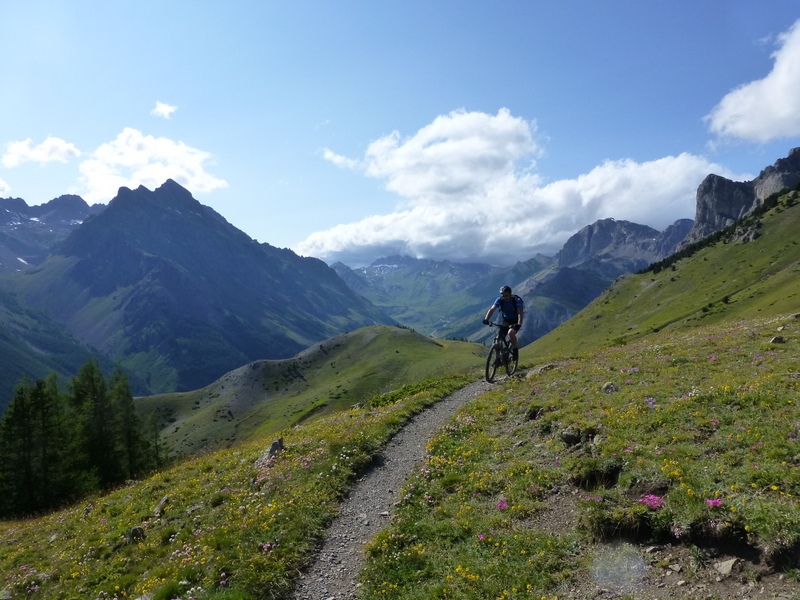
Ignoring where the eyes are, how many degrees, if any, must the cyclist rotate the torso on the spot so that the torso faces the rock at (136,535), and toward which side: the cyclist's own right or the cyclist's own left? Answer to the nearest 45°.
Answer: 0° — they already face it

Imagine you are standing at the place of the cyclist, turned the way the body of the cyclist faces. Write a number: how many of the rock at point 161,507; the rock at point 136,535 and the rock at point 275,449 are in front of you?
3

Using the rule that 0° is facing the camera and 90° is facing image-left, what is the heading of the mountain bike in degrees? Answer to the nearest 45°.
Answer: approximately 45°

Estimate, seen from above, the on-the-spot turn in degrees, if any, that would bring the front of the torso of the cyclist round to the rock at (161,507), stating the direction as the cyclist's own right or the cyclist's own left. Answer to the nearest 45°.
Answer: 0° — they already face it

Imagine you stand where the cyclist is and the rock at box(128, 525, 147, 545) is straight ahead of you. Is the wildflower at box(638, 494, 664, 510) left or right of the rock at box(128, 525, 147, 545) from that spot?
left
